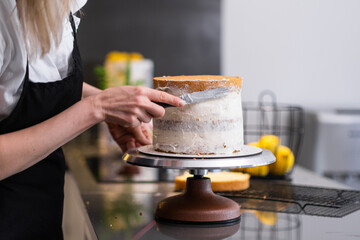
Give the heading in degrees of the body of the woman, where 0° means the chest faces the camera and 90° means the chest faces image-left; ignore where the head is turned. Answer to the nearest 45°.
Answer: approximately 315°

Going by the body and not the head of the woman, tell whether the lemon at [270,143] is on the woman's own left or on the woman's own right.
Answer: on the woman's own left

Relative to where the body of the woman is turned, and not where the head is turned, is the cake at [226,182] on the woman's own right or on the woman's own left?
on the woman's own left

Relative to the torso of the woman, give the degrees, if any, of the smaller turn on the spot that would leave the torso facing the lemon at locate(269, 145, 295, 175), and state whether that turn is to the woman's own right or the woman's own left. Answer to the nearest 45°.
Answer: approximately 90° to the woman's own left
